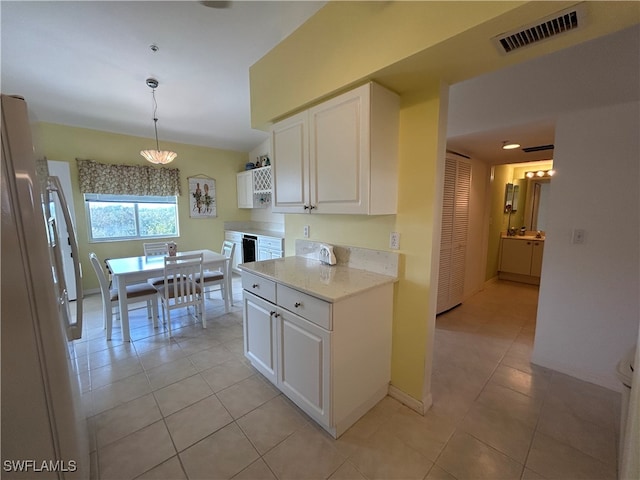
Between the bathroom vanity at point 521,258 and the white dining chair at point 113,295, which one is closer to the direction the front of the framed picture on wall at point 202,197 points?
the white dining chair

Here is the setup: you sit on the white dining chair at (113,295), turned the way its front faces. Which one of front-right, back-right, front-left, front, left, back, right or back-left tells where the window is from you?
left

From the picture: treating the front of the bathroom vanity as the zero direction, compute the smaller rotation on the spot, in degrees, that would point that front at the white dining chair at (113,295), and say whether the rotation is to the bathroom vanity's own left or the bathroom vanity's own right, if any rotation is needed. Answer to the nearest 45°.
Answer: approximately 45° to the bathroom vanity's own right

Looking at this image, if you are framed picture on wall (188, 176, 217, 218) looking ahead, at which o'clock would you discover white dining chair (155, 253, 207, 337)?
The white dining chair is roughly at 12 o'clock from the framed picture on wall.

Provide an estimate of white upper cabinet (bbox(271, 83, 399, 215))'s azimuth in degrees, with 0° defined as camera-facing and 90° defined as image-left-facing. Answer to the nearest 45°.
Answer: approximately 45°

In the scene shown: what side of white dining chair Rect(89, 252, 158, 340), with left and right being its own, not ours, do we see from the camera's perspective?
right

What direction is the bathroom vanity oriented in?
toward the camera

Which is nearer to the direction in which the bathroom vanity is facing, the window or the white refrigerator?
the white refrigerator

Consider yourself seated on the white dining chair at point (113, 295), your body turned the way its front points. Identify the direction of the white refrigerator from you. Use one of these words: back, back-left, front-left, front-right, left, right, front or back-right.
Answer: right

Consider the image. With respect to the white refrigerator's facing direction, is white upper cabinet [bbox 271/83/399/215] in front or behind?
in front

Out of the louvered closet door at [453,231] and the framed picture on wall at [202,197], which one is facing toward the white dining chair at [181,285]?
the framed picture on wall

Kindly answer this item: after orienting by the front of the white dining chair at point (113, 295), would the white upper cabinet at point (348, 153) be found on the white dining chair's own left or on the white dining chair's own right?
on the white dining chair's own right

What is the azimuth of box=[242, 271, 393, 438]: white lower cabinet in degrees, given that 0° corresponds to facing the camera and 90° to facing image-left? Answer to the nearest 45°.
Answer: approximately 45°

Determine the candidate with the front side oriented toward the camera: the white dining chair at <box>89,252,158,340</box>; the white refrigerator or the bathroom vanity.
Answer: the bathroom vanity

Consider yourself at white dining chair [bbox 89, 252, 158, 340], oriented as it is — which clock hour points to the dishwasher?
The dishwasher is roughly at 11 o'clock from the white dining chair.

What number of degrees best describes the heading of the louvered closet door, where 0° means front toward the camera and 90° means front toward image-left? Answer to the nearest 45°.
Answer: approximately 315°

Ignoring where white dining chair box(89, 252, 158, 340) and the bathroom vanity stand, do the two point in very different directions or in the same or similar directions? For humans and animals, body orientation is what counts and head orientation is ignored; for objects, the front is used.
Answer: very different directions

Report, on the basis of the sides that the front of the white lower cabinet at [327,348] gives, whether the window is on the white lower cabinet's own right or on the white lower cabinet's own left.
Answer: on the white lower cabinet's own right
